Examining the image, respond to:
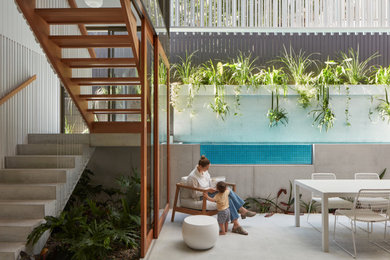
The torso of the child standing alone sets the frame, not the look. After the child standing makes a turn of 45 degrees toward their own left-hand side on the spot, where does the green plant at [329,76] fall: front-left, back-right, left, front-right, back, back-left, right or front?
back-right

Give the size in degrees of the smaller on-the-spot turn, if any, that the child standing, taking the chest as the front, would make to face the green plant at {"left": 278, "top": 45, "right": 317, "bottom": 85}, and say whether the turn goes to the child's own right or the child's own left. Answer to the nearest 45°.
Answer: approximately 90° to the child's own right

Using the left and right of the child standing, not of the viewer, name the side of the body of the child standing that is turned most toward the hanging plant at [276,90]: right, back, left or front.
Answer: right

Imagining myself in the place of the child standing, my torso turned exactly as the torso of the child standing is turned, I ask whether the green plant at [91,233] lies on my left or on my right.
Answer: on my left

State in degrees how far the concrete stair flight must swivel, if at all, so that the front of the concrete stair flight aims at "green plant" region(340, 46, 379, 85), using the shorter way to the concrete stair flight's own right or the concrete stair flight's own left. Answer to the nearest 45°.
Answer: approximately 90° to the concrete stair flight's own left

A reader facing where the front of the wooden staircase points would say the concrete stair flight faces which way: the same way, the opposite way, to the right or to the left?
the opposite way

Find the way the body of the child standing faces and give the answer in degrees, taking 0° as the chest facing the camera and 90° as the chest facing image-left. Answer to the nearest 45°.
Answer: approximately 135°
